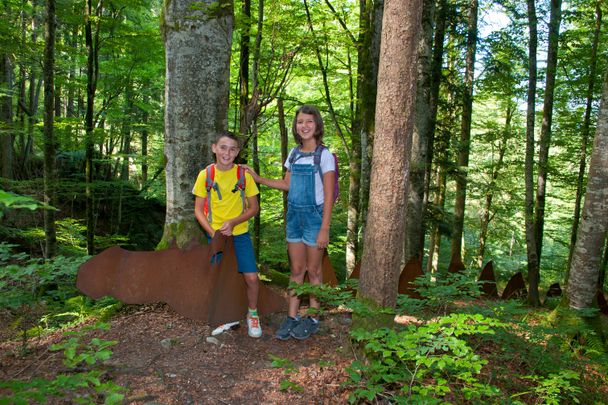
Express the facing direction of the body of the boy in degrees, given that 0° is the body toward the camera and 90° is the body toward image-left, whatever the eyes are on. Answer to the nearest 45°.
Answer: approximately 0°

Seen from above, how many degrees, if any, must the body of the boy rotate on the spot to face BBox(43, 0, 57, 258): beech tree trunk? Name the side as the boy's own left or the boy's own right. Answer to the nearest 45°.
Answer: approximately 135° to the boy's own right

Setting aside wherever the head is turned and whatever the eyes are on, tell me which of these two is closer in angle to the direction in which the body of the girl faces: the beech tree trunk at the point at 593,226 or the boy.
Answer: the boy

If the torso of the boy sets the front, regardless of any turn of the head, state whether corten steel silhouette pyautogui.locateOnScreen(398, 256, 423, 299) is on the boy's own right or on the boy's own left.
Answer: on the boy's own left

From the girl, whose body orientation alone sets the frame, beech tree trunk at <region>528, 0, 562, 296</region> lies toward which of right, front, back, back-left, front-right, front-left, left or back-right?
back

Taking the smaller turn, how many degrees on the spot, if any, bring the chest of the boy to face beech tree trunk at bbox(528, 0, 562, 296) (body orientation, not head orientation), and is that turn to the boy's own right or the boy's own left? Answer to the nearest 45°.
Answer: approximately 135° to the boy's own left
